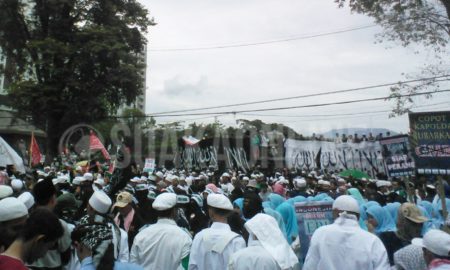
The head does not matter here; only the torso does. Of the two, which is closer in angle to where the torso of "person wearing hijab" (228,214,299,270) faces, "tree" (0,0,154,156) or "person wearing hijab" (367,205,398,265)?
the tree

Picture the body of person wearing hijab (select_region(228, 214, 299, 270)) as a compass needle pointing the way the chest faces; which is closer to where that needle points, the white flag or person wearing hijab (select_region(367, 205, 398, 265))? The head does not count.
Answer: the white flag

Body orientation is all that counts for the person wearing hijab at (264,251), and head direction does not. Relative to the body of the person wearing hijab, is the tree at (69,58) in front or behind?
in front

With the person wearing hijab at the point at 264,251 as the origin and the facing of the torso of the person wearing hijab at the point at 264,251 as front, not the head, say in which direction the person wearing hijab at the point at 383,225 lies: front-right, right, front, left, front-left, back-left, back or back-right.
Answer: right

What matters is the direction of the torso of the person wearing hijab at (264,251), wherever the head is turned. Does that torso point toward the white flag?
no

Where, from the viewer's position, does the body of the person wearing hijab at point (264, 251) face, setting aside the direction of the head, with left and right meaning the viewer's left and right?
facing away from the viewer and to the left of the viewer

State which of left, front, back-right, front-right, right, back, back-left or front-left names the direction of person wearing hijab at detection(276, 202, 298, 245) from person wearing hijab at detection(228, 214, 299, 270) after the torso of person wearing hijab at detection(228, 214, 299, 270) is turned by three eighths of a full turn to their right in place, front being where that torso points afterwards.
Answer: left
